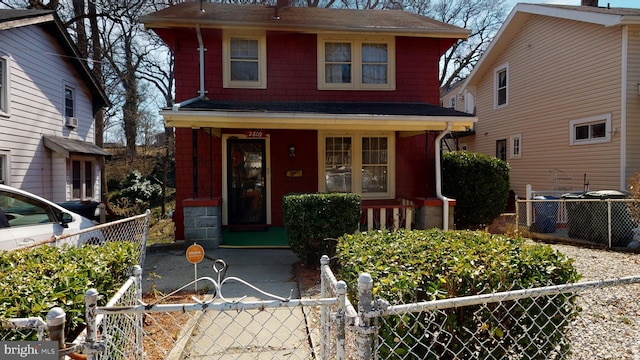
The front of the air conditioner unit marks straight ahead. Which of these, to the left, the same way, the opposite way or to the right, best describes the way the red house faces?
to the right

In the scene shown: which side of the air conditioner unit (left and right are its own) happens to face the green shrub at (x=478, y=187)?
front

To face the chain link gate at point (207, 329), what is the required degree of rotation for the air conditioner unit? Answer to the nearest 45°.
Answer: approximately 45° to its right

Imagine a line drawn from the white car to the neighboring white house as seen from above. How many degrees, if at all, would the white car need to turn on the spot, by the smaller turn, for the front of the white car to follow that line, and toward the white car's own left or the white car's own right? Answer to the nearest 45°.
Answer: approximately 45° to the white car's own left

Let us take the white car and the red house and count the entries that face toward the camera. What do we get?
1

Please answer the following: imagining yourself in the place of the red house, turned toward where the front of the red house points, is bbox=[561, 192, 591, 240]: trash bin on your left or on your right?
on your left

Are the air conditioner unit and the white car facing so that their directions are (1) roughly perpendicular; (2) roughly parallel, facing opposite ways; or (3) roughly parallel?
roughly perpendicular

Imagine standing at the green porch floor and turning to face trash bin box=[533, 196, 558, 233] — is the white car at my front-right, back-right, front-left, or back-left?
back-right

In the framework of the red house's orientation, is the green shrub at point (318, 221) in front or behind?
in front

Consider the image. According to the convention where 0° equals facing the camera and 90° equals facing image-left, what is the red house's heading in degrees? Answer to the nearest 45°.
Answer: approximately 0°

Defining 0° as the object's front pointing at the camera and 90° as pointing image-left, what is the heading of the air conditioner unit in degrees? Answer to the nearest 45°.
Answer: approximately 315°

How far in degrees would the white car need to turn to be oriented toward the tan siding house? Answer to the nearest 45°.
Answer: approximately 45° to its right

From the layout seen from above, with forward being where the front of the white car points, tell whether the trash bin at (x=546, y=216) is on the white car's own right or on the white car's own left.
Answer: on the white car's own right

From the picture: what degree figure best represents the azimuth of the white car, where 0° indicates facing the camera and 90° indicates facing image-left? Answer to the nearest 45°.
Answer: approximately 225°

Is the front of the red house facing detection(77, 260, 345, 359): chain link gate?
yes
